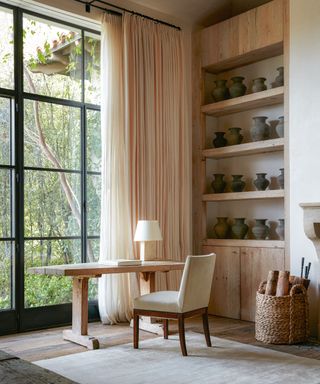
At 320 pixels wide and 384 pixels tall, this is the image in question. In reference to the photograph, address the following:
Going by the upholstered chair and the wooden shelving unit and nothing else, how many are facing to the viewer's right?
0

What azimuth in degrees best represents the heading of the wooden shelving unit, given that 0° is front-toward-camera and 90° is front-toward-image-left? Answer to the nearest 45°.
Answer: approximately 45°

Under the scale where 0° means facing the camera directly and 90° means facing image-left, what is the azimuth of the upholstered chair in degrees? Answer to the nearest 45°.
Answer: approximately 135°

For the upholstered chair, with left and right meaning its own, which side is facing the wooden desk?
front

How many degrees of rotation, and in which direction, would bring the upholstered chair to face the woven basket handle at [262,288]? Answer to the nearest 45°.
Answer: approximately 90° to its right

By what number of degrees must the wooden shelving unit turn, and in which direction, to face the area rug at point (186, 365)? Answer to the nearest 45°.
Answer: approximately 45° to its left

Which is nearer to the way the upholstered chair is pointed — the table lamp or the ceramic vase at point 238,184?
the table lamp

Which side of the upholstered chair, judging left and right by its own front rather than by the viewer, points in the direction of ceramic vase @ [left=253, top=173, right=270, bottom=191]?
right

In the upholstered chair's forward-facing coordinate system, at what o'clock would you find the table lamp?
The table lamp is roughly at 1 o'clock from the upholstered chair.

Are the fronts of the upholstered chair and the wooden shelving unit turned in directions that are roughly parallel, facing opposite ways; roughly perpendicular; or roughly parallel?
roughly perpendicular

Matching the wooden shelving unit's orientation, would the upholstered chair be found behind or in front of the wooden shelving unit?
in front

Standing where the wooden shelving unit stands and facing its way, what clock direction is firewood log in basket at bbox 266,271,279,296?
The firewood log in basket is roughly at 10 o'clock from the wooden shelving unit.
